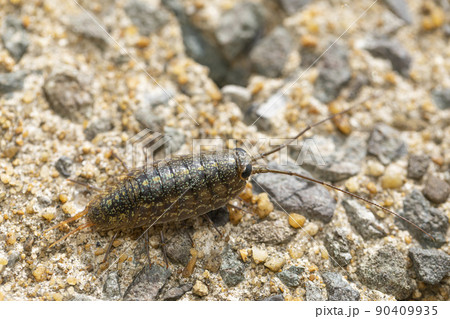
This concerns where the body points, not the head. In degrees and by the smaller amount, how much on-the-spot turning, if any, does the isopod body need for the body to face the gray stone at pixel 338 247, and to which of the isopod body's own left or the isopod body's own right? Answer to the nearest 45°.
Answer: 0° — it already faces it

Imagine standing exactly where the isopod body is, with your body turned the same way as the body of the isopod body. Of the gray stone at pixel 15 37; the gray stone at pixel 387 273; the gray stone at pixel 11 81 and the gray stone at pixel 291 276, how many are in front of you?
2

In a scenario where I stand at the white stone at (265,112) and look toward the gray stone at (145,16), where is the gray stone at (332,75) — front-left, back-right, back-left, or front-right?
back-right

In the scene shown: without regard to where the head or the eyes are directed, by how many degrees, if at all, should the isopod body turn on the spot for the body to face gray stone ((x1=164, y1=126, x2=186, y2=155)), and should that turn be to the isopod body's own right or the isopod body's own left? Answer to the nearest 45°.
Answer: approximately 90° to the isopod body's own left

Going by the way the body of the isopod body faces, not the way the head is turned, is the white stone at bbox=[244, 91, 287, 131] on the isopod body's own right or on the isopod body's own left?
on the isopod body's own left

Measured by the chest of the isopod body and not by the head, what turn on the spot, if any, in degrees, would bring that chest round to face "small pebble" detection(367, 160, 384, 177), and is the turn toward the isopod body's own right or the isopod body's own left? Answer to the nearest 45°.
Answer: approximately 45° to the isopod body's own left

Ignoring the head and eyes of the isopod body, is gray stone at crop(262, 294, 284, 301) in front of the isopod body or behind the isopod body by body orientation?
in front

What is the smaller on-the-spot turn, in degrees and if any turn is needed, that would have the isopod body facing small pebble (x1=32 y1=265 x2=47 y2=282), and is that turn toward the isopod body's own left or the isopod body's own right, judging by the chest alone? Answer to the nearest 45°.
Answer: approximately 135° to the isopod body's own right

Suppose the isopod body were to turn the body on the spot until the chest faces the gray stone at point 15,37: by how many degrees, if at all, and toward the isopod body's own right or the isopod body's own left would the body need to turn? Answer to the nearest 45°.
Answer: approximately 135° to the isopod body's own left

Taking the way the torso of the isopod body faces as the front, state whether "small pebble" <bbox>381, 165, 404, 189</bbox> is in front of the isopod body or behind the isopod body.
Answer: in front

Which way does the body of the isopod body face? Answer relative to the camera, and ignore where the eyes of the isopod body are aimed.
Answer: to the viewer's right

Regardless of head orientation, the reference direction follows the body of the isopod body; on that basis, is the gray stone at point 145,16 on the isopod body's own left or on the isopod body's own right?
on the isopod body's own left
